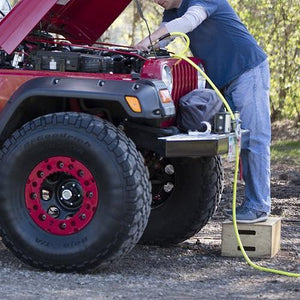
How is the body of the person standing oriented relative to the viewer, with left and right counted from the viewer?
facing to the left of the viewer
